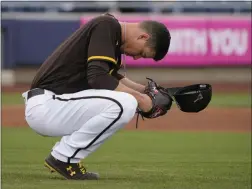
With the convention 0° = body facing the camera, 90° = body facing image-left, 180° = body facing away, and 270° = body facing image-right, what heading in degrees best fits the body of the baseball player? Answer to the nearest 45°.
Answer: approximately 270°
